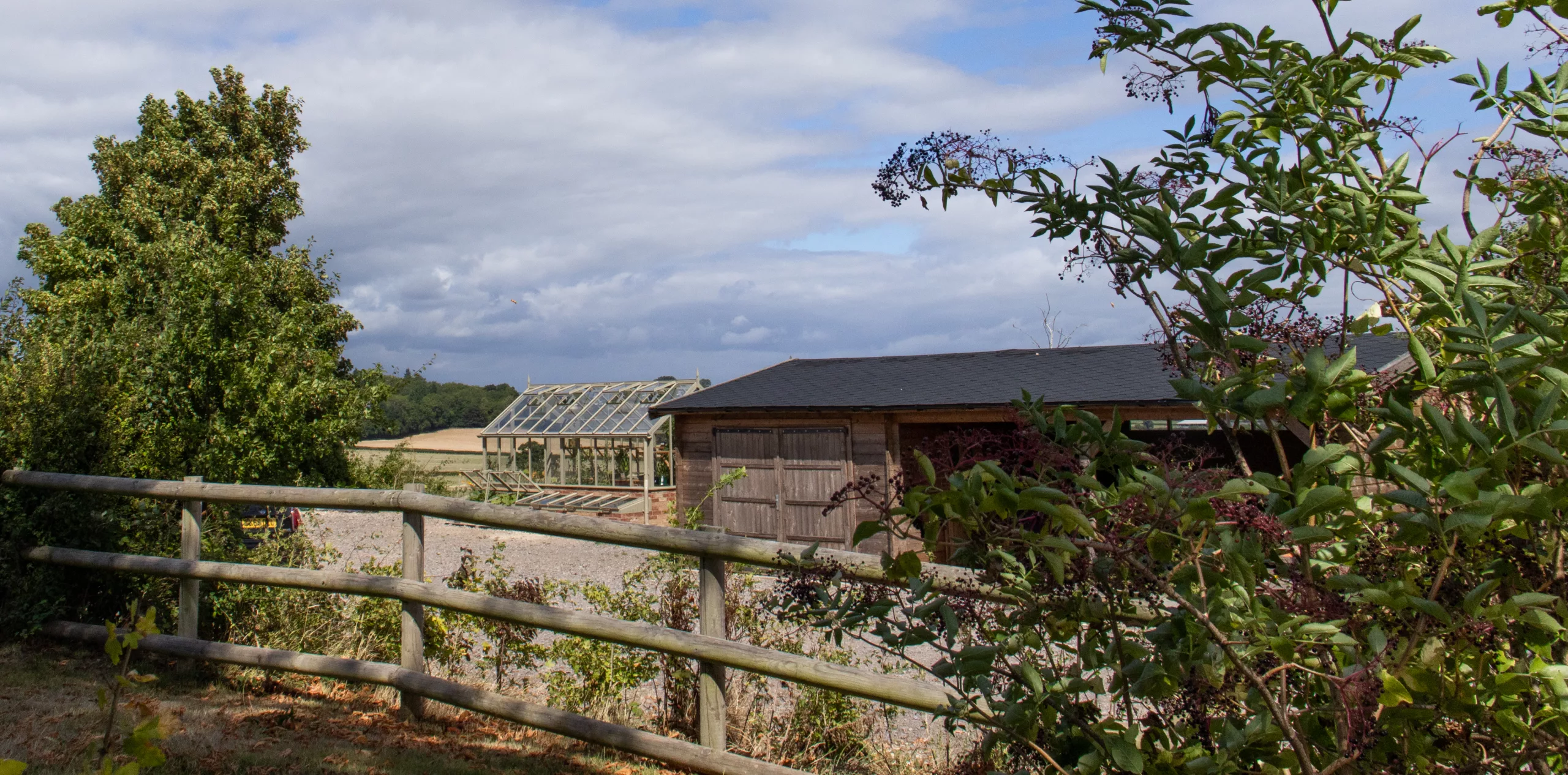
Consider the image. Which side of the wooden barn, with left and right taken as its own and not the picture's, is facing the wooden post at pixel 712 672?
front

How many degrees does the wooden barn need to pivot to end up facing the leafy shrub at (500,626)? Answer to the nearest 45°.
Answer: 0° — it already faces it

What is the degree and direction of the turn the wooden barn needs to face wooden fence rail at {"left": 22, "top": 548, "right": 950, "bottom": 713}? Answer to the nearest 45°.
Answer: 0° — it already faces it

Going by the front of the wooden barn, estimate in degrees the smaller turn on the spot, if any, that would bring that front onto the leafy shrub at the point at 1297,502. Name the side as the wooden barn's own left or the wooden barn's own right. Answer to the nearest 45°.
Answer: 0° — it already faces it

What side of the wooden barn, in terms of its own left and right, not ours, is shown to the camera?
front

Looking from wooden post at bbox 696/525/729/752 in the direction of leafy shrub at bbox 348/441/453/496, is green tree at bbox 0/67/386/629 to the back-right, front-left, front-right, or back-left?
front-left

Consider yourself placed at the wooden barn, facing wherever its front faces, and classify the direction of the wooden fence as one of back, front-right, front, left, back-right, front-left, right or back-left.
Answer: front

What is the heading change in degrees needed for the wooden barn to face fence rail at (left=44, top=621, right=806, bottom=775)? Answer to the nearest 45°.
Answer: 0° — it already faces it

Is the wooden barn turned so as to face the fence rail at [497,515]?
yes

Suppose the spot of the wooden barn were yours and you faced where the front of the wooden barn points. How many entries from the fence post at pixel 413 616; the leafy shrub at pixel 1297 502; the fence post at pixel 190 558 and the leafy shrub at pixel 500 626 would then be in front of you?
4

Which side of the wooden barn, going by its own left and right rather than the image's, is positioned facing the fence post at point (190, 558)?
front
